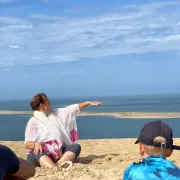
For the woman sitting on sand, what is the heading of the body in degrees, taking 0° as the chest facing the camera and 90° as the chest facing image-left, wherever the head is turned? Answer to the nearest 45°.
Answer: approximately 315°

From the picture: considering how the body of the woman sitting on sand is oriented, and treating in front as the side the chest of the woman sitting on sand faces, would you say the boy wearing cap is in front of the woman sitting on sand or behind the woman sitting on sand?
in front
